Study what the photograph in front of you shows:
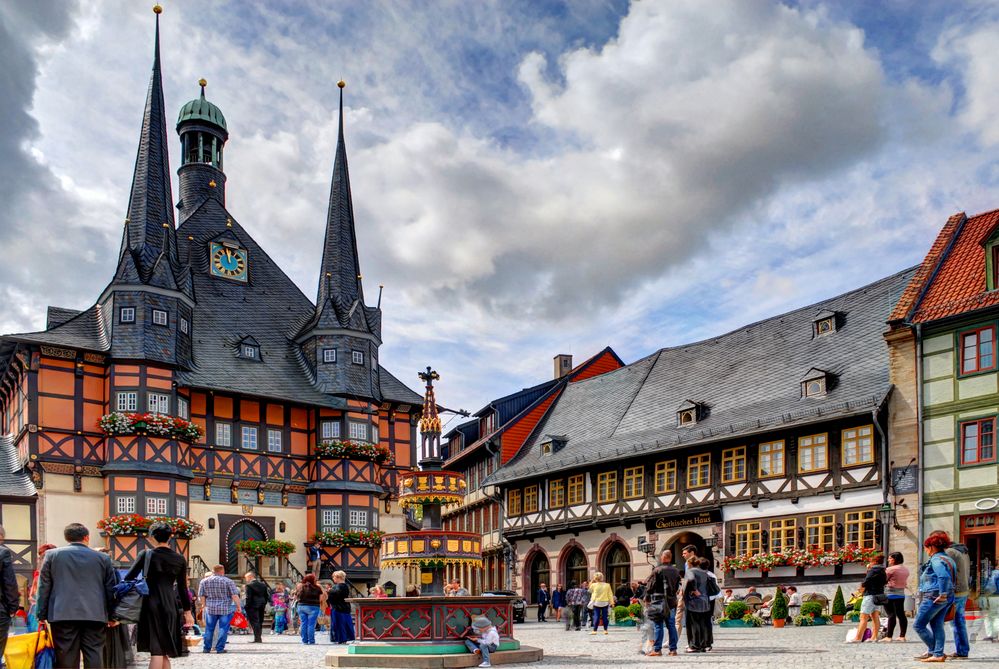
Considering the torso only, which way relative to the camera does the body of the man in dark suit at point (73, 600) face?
away from the camera

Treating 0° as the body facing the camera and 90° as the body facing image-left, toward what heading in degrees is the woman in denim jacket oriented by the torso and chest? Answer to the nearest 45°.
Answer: approximately 90°

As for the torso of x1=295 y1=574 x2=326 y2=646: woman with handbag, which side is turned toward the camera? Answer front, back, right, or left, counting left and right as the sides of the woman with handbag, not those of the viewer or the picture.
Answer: back

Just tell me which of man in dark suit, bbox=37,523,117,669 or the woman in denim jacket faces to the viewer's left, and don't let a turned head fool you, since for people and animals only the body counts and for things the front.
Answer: the woman in denim jacket

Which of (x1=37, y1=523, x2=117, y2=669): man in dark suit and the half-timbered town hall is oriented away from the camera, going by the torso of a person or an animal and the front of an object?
the man in dark suit

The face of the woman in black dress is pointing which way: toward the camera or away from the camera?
away from the camera
